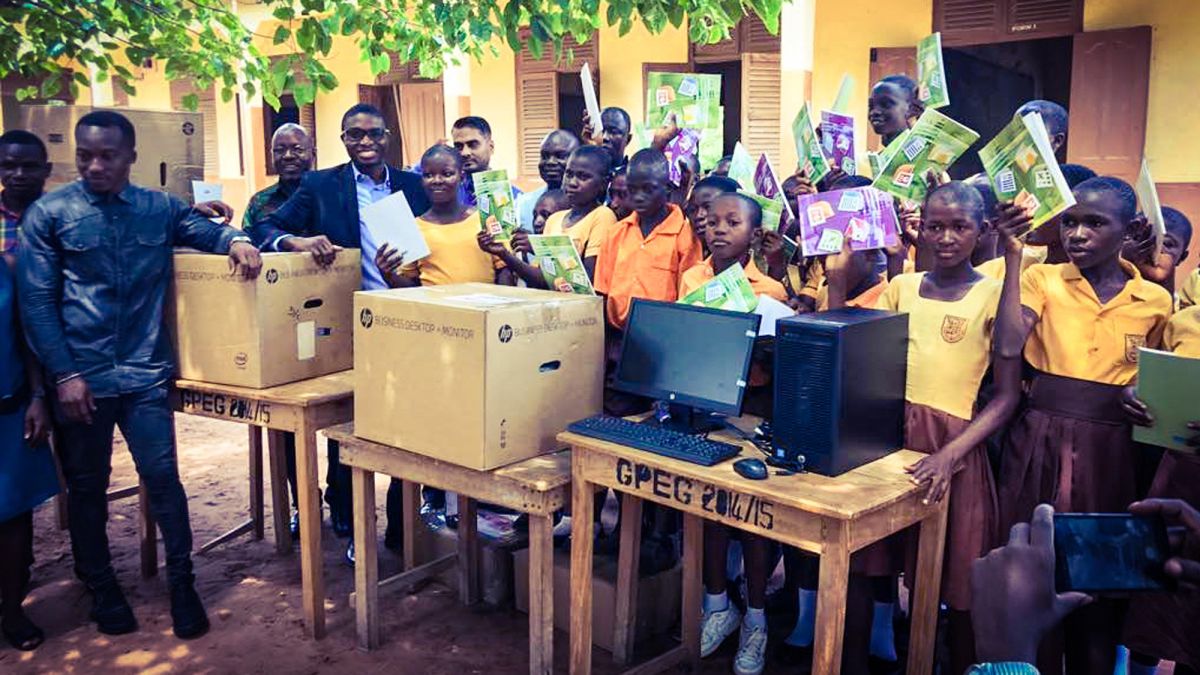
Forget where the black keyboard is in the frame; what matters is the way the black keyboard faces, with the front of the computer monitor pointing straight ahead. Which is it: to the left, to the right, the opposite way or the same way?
the same way

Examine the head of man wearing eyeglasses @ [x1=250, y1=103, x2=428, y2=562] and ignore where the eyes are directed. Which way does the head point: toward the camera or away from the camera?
toward the camera

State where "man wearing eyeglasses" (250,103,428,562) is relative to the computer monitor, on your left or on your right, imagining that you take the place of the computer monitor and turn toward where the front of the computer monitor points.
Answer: on your right

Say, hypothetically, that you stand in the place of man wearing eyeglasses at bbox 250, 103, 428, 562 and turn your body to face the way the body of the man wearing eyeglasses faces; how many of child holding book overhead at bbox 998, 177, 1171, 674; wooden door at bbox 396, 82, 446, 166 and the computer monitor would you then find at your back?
1

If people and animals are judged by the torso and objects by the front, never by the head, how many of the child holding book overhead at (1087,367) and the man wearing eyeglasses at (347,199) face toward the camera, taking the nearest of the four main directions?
2

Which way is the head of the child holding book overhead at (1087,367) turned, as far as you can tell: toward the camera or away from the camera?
toward the camera

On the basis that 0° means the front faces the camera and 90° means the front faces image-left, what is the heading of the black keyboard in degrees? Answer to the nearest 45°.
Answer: approximately 45°

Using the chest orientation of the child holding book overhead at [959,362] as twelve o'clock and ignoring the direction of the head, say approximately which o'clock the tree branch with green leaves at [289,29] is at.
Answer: The tree branch with green leaves is roughly at 2 o'clock from the child holding book overhead.

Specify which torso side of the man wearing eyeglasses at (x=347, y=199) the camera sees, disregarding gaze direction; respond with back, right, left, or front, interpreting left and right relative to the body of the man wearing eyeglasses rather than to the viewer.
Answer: front

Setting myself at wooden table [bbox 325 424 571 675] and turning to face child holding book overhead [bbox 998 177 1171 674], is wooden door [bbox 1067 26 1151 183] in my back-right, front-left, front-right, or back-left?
front-left

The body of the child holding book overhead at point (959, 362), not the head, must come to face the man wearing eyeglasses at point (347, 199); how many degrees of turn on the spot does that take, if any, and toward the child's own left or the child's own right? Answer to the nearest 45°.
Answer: approximately 45° to the child's own right

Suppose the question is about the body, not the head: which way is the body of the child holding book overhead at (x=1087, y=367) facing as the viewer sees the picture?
toward the camera

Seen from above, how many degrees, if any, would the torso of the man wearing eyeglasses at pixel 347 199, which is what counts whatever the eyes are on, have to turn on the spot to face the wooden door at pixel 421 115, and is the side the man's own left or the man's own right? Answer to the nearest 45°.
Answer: approximately 180°

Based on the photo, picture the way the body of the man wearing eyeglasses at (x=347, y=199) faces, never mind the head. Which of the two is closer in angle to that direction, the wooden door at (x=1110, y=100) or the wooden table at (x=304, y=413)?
the wooden table

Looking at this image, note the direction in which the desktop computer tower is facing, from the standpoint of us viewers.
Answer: facing the viewer and to the left of the viewer
